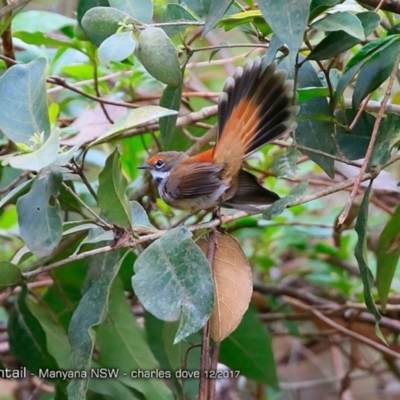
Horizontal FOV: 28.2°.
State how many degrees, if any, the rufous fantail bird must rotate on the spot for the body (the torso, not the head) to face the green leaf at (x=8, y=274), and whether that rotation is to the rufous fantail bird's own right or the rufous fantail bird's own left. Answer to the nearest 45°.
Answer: approximately 45° to the rufous fantail bird's own left

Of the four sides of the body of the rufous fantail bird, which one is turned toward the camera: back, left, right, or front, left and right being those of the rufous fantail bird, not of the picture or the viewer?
left
